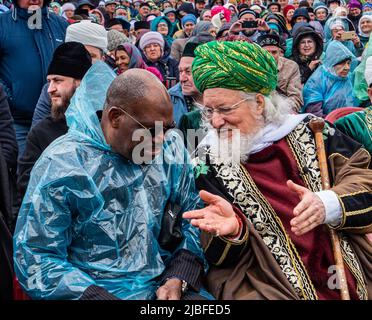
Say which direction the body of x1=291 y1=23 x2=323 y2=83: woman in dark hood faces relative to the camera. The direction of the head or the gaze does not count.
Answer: toward the camera

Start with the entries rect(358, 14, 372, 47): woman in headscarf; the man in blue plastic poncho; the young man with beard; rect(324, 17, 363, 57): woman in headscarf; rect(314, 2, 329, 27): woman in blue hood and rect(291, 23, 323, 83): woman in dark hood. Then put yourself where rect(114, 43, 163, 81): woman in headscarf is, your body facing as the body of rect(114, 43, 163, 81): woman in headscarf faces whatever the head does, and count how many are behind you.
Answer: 4

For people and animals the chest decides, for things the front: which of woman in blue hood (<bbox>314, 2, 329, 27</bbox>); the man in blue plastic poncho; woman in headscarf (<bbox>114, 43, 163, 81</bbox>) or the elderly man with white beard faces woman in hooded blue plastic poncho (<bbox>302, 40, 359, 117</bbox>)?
woman in blue hood (<bbox>314, 2, 329, 27</bbox>)

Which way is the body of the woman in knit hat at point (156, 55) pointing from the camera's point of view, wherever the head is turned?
toward the camera

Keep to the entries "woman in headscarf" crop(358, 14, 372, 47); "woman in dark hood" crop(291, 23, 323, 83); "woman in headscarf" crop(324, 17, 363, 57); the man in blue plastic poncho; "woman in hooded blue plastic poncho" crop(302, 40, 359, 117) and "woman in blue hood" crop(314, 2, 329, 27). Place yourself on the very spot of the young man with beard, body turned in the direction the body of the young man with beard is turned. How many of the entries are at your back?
5

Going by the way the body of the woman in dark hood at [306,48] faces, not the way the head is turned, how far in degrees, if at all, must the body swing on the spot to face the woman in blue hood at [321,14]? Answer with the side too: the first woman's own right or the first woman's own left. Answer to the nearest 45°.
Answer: approximately 180°

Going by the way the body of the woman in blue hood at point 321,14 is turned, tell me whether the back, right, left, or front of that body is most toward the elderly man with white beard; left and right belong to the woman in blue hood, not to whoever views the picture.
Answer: front

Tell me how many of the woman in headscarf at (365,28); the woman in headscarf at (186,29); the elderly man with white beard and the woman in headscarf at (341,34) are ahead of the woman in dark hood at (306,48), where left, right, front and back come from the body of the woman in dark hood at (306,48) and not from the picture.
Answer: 1

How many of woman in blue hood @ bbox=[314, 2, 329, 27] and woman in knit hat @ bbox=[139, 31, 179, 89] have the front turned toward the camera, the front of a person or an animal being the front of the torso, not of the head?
2

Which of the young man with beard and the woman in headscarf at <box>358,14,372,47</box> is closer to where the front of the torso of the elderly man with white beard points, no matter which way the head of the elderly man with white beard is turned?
the young man with beard

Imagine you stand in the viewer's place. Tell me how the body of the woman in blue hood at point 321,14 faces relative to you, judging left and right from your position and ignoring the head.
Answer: facing the viewer

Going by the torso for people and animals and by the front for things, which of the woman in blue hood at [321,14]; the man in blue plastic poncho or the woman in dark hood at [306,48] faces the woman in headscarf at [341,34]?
the woman in blue hood at [321,14]

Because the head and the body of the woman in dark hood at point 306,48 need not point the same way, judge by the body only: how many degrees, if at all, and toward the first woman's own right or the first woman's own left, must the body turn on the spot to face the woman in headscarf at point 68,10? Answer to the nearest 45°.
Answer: approximately 135° to the first woman's own right

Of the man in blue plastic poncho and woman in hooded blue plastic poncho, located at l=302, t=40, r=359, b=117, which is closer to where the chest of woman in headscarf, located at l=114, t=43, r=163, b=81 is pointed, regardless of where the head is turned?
the man in blue plastic poncho

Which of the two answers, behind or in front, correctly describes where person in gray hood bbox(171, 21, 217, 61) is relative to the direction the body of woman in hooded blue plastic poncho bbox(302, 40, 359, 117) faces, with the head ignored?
behind

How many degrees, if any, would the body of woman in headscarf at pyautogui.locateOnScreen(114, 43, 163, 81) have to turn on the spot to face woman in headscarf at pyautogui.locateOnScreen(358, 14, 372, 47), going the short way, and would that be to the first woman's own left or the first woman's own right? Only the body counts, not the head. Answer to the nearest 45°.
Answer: approximately 180°
